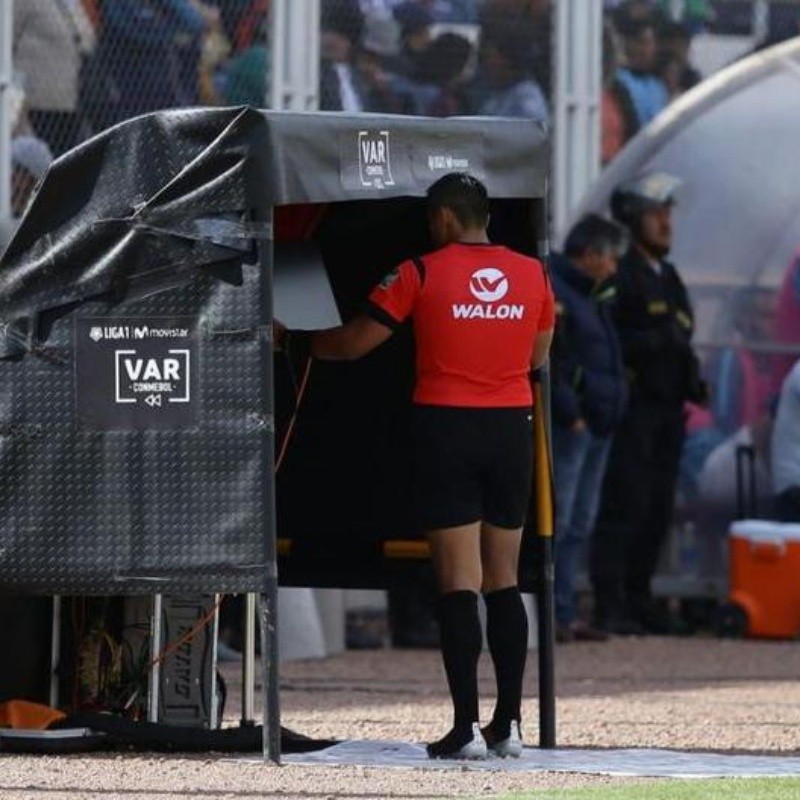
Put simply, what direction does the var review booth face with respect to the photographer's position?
facing the viewer and to the right of the viewer

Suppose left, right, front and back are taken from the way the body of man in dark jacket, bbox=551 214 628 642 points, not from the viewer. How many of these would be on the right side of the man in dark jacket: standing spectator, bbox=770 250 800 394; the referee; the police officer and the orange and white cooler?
1

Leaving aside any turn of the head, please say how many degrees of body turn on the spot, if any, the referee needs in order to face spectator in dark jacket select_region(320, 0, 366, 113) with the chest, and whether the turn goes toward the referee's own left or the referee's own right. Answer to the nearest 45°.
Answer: approximately 45° to the referee's own right

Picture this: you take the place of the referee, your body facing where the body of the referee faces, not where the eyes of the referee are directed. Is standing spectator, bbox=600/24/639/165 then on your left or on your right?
on your right
